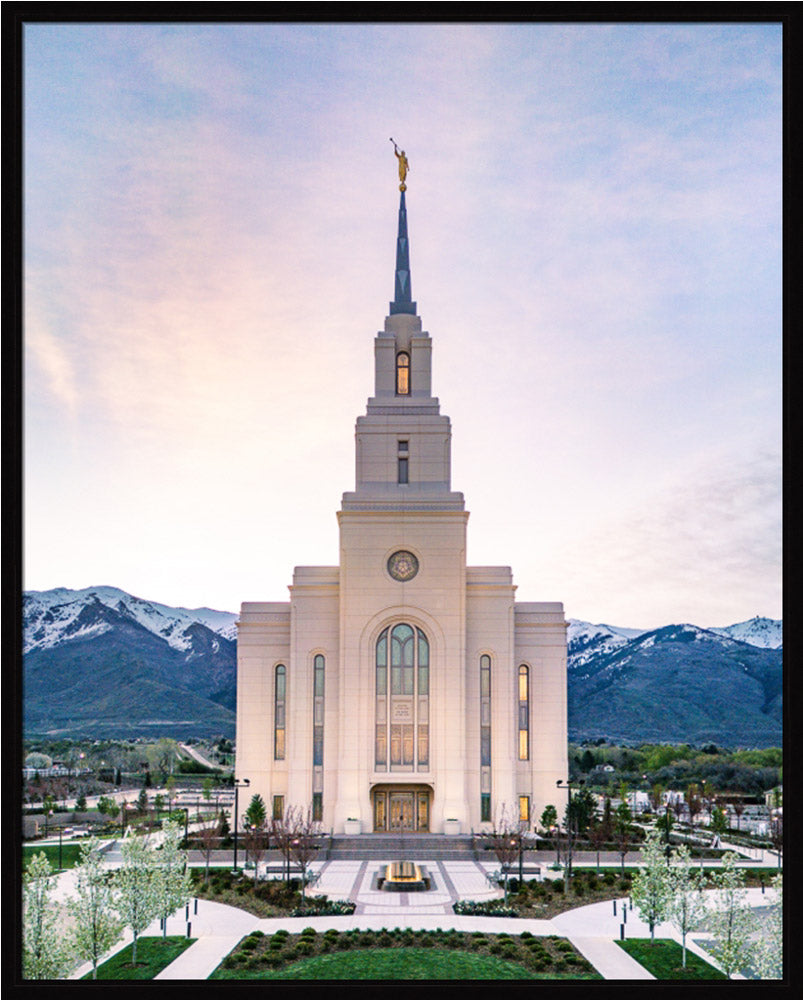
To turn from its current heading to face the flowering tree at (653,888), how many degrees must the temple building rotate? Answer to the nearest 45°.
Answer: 0° — it already faces it

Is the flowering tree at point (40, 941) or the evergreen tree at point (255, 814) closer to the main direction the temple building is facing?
the flowering tree

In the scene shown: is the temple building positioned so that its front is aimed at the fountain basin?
yes

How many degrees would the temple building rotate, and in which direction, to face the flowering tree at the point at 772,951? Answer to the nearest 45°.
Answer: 0° — it already faces it

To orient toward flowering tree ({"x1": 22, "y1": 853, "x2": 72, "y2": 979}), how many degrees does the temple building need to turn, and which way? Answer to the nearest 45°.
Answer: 0° — it already faces it

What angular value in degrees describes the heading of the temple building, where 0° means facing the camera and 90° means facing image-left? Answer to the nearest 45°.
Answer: approximately 0°
